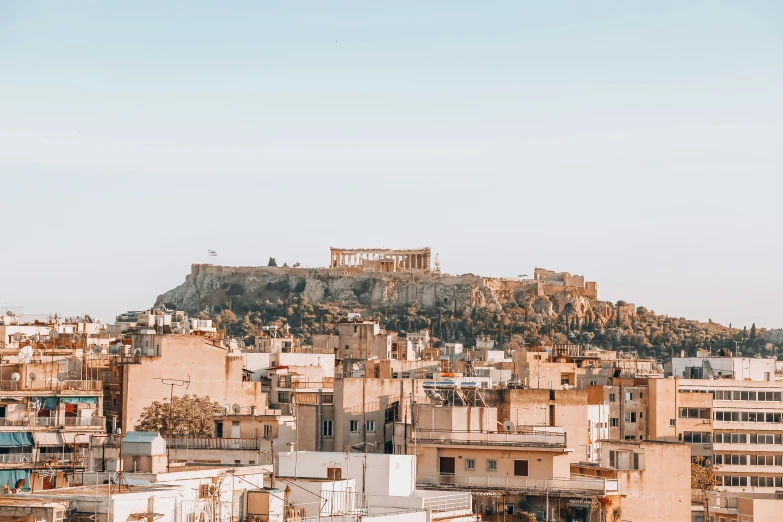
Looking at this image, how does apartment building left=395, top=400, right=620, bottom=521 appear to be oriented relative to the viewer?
toward the camera
